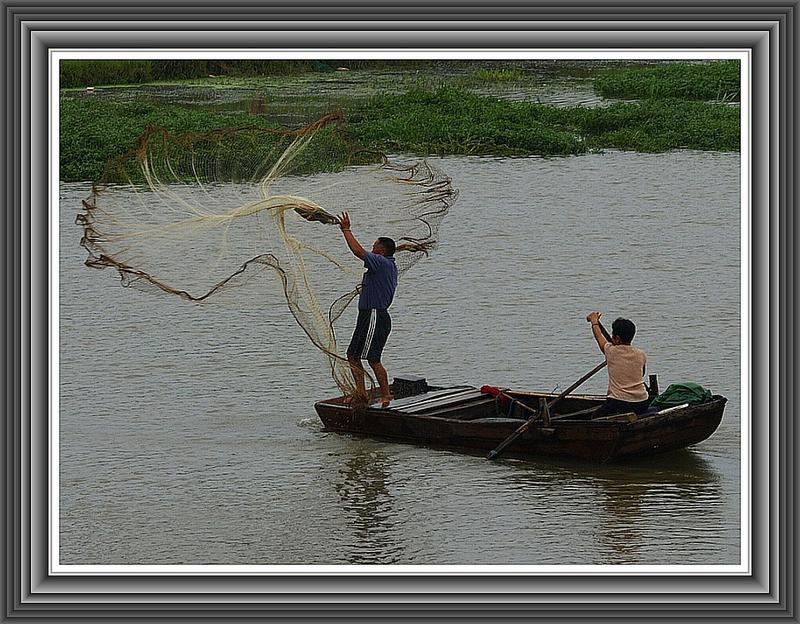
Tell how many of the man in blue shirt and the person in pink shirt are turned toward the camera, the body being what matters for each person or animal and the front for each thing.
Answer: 0

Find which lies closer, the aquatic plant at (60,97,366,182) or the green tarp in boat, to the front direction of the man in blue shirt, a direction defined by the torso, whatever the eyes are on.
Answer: the aquatic plant

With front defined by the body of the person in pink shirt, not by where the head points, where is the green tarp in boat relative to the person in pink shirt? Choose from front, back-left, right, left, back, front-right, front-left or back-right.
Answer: right

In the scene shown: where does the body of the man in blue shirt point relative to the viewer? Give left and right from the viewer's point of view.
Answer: facing away from the viewer and to the left of the viewer

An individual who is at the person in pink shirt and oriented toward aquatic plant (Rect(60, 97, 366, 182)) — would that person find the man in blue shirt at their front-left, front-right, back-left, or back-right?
front-left

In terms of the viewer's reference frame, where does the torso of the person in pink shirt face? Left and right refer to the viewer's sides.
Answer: facing away from the viewer and to the left of the viewer

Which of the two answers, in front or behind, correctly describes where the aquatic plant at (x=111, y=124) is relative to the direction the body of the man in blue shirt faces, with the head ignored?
in front
